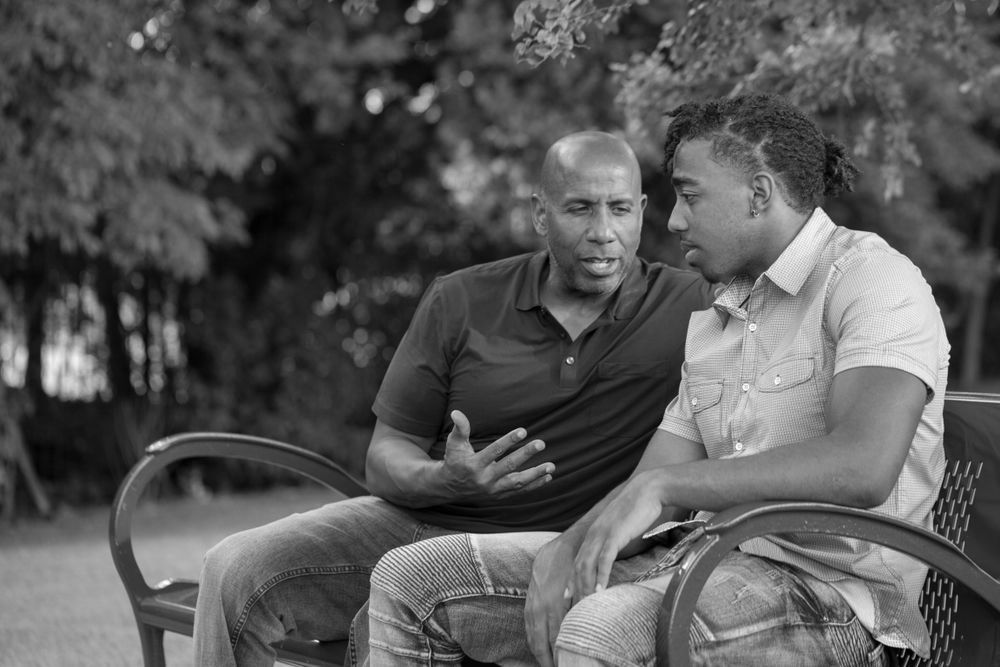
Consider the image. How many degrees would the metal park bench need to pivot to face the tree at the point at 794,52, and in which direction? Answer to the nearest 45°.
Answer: approximately 135° to its right

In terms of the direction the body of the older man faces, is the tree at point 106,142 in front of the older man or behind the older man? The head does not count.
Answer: behind

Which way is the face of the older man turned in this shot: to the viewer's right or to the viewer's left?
to the viewer's right

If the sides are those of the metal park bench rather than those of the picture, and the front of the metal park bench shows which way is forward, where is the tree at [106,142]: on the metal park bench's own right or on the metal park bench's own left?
on the metal park bench's own right

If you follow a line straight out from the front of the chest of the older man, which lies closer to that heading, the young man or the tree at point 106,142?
the young man

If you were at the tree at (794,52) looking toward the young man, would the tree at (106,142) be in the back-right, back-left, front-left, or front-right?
back-right

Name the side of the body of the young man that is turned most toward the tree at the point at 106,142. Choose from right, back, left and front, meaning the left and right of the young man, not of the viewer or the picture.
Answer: right

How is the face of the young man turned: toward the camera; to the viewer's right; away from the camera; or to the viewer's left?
to the viewer's left

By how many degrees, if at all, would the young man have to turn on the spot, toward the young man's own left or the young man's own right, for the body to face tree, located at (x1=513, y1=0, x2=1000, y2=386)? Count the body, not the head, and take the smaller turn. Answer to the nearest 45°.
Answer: approximately 135° to the young man's own right

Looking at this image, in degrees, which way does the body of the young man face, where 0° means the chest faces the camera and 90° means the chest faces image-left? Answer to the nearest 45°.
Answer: approximately 45°

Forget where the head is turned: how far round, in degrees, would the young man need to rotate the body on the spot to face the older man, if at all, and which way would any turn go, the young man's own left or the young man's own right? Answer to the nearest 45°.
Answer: approximately 90° to the young man's own right
